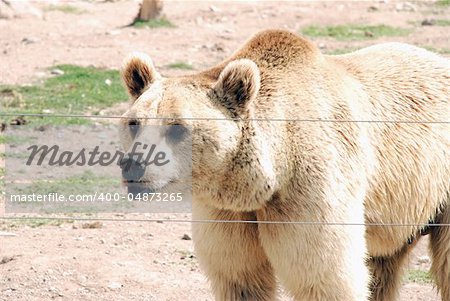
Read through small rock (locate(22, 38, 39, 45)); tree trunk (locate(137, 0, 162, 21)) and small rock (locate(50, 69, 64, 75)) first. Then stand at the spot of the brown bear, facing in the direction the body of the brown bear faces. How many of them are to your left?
0

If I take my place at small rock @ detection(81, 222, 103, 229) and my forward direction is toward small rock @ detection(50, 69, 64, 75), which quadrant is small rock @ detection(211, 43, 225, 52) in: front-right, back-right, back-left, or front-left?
front-right

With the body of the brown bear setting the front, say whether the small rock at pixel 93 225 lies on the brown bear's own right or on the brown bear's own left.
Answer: on the brown bear's own right

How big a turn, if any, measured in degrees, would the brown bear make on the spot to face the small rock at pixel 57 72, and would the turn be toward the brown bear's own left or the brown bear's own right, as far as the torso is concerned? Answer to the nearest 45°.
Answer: approximately 90° to the brown bear's own right

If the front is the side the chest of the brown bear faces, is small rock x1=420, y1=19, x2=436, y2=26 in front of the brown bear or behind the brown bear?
behind

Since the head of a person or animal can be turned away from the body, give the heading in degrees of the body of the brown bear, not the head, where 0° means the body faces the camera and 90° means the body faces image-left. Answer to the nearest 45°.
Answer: approximately 45°

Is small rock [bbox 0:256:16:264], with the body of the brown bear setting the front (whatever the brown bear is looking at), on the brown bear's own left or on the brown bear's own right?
on the brown bear's own right

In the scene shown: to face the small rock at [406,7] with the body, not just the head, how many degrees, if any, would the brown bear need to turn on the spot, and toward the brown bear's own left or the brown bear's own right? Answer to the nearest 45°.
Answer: approximately 135° to the brown bear's own right

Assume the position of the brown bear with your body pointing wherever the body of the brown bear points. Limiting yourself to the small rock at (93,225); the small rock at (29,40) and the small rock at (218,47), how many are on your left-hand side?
0

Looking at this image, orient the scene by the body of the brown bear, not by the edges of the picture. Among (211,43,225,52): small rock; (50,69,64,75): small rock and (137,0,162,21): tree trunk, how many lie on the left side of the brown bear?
0
